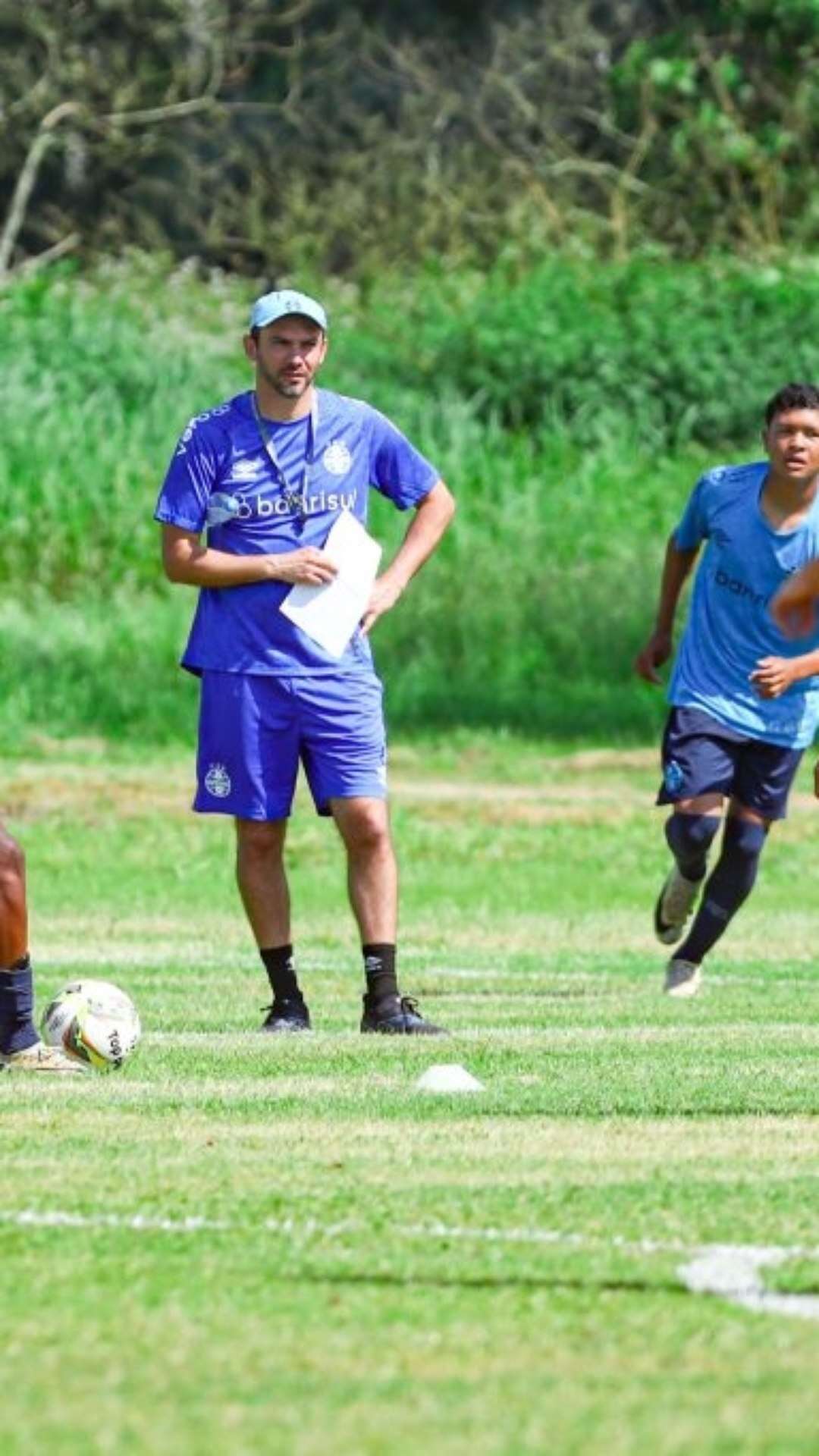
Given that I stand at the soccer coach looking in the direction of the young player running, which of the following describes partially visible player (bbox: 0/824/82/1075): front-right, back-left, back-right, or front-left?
back-right
